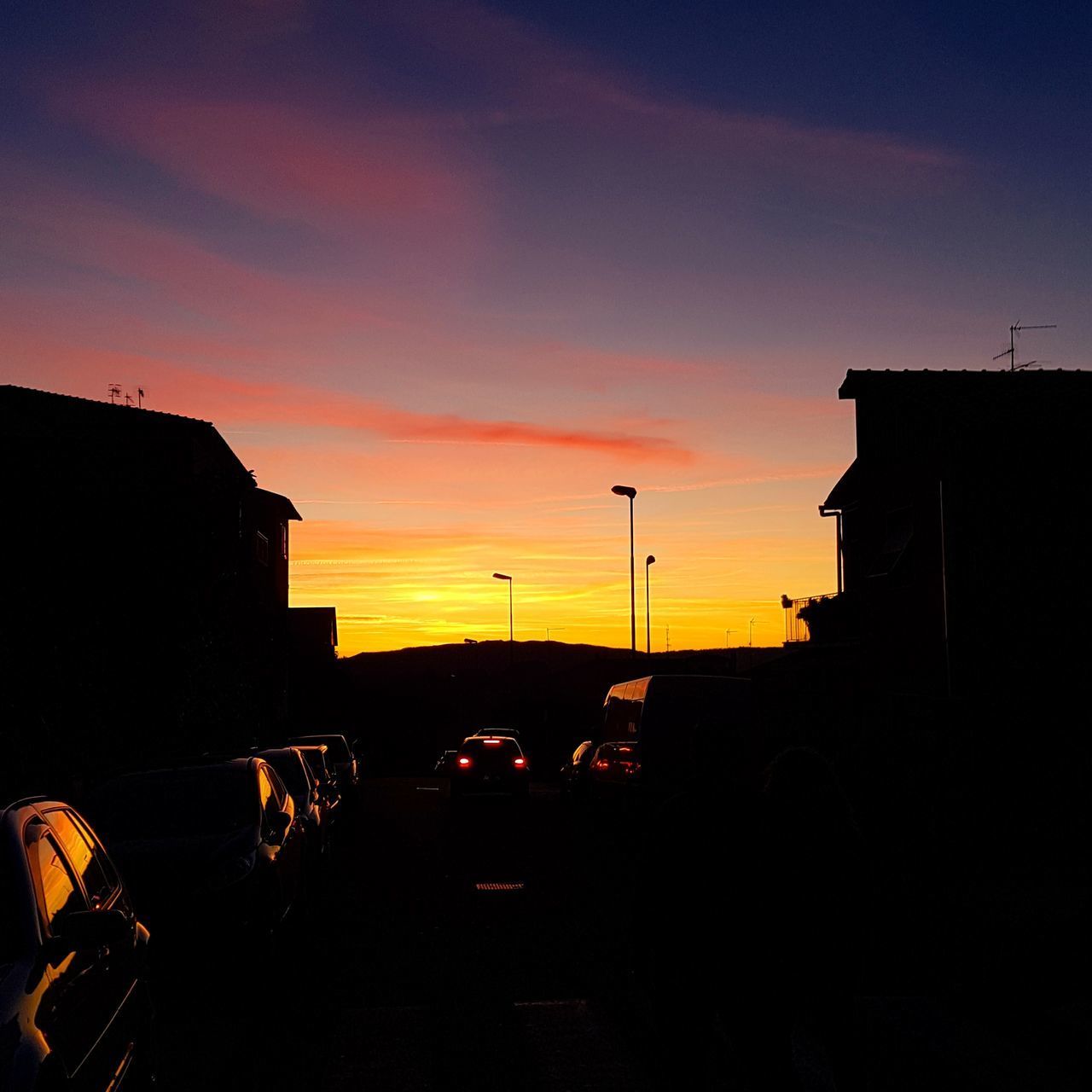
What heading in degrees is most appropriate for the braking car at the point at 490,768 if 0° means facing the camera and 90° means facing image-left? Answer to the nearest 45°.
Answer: approximately 180°

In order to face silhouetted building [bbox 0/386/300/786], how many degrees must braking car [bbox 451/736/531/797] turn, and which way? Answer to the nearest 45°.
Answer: approximately 135° to its left

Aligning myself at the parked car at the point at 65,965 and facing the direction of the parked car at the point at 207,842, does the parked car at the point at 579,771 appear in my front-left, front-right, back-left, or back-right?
front-right

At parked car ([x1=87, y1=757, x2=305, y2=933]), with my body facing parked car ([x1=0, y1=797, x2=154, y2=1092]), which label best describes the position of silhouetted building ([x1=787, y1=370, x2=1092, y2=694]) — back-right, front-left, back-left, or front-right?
back-left

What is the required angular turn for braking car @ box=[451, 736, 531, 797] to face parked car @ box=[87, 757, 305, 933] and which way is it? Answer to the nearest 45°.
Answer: approximately 180°

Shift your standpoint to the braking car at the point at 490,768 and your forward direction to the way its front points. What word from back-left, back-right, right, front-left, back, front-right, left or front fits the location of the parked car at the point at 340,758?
back-left

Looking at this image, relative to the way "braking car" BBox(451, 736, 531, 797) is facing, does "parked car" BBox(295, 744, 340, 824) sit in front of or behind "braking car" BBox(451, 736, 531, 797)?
behind

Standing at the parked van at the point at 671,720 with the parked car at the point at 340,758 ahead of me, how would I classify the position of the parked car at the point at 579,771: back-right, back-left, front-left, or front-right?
front-right

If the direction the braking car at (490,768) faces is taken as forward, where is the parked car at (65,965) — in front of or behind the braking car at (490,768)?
behind
